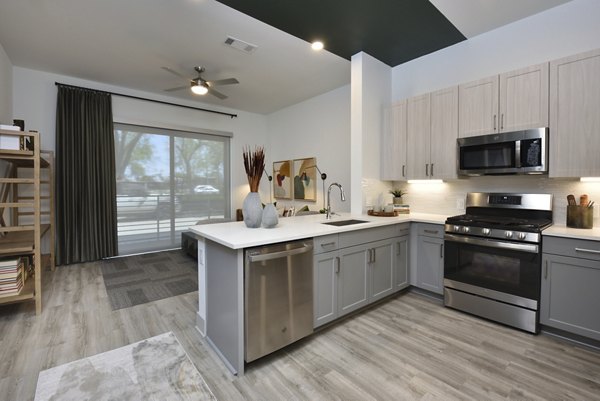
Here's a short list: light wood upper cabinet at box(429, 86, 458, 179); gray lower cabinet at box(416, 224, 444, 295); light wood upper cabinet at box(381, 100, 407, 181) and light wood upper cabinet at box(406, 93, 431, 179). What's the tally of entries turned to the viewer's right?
0

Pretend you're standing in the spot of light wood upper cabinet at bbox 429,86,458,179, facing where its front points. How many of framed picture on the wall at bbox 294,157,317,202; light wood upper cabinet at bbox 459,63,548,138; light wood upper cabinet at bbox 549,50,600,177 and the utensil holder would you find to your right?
1

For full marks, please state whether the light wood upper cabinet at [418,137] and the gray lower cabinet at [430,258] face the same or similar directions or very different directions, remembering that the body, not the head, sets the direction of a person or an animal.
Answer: same or similar directions

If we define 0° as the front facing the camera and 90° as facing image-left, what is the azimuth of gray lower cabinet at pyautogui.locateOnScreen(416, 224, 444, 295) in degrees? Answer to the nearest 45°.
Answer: approximately 45°

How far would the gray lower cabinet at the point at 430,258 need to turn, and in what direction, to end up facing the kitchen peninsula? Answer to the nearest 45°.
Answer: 0° — it already faces it

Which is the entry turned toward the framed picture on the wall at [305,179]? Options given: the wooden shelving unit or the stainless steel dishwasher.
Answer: the wooden shelving unit

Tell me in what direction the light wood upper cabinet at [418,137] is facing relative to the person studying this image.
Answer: facing the viewer and to the left of the viewer

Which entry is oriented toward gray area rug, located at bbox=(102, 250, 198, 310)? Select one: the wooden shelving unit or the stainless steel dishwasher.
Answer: the wooden shelving unit

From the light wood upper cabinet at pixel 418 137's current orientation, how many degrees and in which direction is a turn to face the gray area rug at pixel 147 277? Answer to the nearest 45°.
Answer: approximately 45° to its right

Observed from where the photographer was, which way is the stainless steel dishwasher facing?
facing the viewer and to the right of the viewer

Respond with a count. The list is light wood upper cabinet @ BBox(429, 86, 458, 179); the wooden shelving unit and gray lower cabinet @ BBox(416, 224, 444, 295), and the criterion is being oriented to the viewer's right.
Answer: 1

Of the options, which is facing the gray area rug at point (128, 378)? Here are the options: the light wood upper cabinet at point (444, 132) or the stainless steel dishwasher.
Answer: the light wood upper cabinet

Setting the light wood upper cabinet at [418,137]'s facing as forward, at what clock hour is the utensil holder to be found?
The utensil holder is roughly at 8 o'clock from the light wood upper cabinet.

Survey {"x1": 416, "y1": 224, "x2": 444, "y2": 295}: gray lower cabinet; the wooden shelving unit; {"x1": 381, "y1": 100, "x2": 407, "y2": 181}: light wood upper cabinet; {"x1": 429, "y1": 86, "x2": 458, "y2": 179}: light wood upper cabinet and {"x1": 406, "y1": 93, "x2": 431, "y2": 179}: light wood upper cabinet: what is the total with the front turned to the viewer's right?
1
